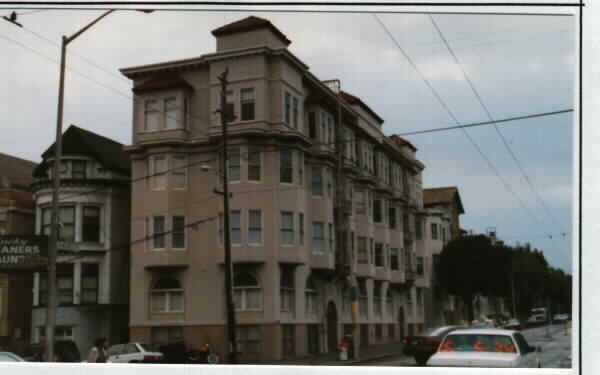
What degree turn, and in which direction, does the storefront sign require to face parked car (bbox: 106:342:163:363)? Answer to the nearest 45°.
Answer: approximately 45° to its left

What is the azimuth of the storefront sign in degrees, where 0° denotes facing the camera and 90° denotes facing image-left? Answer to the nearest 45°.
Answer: approximately 0°

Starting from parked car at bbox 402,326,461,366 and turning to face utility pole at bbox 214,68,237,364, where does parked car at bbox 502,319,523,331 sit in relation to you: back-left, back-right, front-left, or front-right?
back-right

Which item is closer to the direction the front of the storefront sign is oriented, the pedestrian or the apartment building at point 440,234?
the pedestrian

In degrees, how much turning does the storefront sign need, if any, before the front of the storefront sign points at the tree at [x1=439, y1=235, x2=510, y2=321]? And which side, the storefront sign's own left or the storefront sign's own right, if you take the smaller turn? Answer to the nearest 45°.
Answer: approximately 90° to the storefront sign's own left

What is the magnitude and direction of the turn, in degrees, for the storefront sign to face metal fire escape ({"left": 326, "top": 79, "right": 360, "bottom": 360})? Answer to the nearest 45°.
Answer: approximately 90° to its left

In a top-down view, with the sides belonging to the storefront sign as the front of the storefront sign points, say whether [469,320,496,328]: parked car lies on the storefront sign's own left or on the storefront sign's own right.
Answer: on the storefront sign's own left
